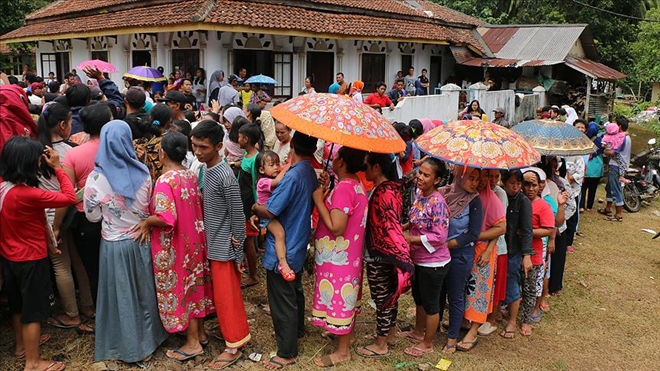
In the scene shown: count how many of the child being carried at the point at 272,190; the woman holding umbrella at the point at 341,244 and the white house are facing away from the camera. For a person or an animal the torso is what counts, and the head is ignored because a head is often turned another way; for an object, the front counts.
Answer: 0

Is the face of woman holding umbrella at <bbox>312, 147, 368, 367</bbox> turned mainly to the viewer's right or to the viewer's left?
to the viewer's left

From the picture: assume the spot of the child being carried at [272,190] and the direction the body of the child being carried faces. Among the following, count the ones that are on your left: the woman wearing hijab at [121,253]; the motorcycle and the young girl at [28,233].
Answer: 1

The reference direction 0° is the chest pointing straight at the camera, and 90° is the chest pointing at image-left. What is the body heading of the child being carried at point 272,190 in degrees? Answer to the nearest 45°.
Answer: approximately 315°

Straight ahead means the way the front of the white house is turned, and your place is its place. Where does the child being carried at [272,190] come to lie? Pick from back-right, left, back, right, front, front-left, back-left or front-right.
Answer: front

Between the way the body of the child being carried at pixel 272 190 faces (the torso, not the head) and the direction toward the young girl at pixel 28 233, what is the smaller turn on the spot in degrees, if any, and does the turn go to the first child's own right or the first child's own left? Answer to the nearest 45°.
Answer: approximately 90° to the first child's own right

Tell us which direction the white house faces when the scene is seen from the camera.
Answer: facing the viewer

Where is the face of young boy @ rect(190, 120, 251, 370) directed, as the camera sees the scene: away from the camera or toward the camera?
toward the camera

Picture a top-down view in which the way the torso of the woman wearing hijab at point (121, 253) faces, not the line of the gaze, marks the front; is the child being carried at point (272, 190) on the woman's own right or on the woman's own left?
on the woman's own right

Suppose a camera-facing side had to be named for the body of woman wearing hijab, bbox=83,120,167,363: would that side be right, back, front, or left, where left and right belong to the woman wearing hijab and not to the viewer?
back

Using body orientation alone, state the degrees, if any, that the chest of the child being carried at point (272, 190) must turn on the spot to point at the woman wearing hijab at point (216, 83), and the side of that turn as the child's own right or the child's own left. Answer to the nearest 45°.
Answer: approximately 135° to the child's own left

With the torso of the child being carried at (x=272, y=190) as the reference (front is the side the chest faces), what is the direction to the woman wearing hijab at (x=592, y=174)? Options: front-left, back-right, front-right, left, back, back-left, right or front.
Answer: left

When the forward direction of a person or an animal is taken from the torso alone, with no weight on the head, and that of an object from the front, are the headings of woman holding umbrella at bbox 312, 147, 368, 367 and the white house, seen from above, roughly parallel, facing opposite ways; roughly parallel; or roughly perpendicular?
roughly perpendicular

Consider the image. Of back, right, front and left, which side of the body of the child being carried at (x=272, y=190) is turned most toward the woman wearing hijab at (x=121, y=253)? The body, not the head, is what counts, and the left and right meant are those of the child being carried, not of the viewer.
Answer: right

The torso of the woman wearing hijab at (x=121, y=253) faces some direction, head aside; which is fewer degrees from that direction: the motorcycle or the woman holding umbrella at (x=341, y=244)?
the motorcycle
